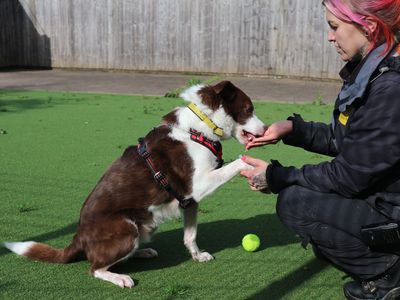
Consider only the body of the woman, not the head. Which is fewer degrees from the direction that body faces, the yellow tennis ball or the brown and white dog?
the brown and white dog

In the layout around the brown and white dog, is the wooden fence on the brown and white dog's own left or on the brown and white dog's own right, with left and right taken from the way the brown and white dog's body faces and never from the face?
on the brown and white dog's own left

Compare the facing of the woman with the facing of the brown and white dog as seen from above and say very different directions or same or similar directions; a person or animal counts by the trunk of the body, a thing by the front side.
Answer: very different directions

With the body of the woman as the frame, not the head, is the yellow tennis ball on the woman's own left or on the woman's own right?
on the woman's own right

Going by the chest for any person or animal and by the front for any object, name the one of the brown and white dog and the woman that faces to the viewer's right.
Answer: the brown and white dog

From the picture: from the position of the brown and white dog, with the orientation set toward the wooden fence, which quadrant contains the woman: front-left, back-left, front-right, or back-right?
back-right

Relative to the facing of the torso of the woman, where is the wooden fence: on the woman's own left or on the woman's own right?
on the woman's own right

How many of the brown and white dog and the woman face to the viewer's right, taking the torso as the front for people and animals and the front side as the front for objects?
1

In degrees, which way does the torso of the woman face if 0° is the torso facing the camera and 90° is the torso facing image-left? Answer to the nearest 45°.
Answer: approximately 90°

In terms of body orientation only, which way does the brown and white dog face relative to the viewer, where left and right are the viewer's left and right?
facing to the right of the viewer

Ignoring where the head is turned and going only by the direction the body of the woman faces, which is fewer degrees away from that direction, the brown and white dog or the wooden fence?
the brown and white dog

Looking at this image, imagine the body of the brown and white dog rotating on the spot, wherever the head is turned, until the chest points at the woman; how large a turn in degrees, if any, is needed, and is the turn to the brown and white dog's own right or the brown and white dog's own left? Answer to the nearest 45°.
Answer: approximately 45° to the brown and white dog's own right
